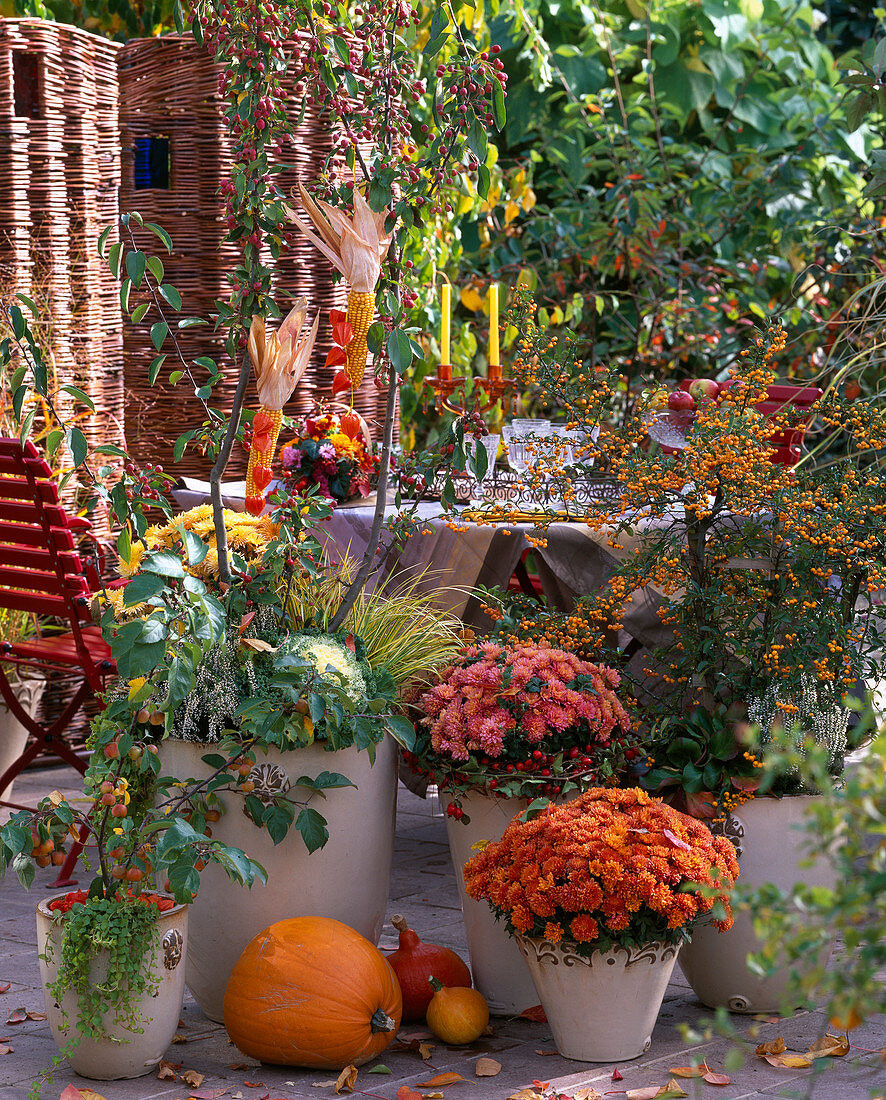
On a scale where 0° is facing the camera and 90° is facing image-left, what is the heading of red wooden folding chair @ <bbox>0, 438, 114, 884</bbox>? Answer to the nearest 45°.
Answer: approximately 225°

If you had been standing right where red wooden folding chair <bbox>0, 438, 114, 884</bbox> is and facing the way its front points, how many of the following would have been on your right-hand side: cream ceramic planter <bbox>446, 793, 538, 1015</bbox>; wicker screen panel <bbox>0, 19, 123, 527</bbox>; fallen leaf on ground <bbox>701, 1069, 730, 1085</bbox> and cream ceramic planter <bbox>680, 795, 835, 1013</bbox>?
3

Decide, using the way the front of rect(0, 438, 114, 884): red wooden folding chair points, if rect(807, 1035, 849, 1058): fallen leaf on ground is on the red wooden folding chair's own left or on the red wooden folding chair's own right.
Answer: on the red wooden folding chair's own right

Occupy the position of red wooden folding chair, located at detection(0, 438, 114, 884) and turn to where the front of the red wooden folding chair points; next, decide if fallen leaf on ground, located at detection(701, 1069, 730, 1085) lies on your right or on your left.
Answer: on your right

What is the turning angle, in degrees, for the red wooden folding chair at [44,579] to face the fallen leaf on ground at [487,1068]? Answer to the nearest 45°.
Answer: approximately 90° to its right

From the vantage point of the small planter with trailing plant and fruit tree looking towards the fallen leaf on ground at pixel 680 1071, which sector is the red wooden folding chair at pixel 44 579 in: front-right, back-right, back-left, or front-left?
back-left

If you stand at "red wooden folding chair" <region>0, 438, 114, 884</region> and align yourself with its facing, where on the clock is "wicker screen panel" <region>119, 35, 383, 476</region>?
The wicker screen panel is roughly at 11 o'clock from the red wooden folding chair.

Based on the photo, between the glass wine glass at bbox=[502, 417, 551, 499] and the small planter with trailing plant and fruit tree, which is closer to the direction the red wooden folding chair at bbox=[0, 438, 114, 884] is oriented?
the glass wine glass
